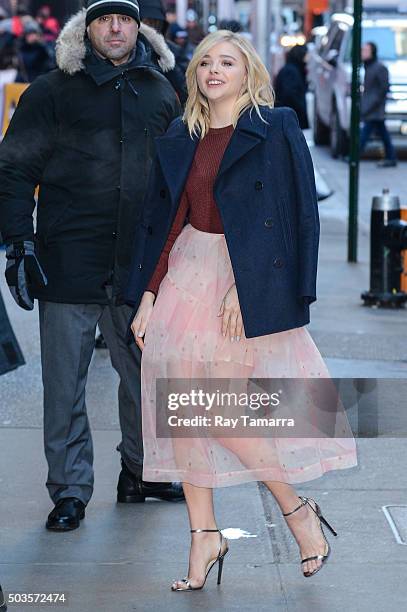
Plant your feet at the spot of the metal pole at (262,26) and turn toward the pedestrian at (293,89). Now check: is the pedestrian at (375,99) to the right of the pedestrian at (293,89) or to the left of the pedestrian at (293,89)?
left

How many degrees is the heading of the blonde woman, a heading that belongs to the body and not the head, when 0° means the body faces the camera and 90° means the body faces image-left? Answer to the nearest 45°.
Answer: approximately 45°

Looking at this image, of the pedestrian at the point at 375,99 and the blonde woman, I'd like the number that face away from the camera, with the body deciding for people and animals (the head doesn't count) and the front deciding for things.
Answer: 0

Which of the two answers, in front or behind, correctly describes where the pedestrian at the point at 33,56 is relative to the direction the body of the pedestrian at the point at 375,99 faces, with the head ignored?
in front

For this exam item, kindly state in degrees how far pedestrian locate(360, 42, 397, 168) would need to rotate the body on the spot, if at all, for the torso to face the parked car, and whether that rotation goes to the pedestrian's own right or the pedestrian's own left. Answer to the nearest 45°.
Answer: approximately 90° to the pedestrian's own right
